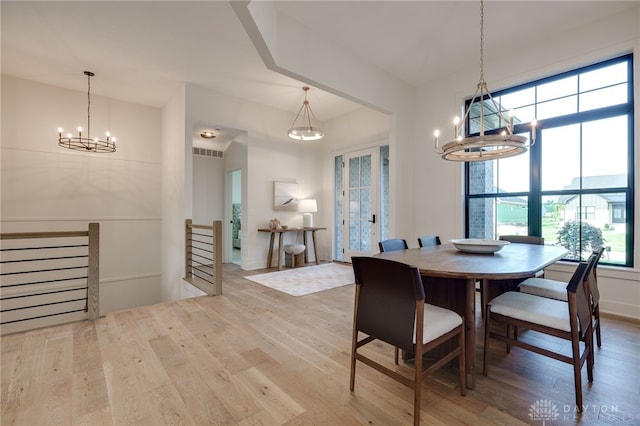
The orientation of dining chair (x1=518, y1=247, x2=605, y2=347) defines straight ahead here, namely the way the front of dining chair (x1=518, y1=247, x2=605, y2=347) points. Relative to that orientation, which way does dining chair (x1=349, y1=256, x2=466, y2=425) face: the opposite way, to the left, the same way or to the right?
to the right

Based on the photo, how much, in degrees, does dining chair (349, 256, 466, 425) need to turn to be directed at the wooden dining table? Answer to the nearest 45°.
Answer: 0° — it already faces it

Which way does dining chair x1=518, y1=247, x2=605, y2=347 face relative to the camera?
to the viewer's left

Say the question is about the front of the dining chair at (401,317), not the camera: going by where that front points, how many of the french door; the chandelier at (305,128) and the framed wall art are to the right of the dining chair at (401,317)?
0

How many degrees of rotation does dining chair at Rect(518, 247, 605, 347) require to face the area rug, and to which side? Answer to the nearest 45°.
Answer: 0° — it already faces it

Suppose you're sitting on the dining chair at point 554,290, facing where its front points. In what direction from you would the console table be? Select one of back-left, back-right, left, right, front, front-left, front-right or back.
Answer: front

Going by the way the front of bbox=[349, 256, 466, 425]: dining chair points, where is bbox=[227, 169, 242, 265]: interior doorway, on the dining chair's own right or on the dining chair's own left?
on the dining chair's own left

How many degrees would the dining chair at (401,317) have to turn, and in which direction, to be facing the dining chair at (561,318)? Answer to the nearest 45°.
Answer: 0° — it already faces it

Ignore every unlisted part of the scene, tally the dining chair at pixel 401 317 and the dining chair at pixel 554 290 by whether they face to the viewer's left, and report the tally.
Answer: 1

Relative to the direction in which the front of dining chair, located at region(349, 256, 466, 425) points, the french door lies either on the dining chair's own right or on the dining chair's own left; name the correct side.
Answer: on the dining chair's own left

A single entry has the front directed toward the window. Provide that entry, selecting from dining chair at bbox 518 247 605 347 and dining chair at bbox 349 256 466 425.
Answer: dining chair at bbox 349 256 466 425

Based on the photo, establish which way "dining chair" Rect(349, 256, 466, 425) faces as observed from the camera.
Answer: facing away from the viewer and to the right of the viewer

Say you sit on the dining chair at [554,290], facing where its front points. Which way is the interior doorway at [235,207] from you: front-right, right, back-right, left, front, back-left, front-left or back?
front

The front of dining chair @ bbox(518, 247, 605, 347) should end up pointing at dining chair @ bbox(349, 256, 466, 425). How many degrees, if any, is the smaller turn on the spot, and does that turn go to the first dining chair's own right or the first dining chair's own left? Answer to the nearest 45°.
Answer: approximately 90° to the first dining chair's own left

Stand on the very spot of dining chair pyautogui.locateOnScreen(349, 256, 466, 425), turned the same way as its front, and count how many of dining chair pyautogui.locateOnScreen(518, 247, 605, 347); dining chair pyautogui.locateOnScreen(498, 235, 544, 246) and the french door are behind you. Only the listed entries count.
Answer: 0

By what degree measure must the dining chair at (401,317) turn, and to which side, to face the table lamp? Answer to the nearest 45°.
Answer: approximately 90° to its left

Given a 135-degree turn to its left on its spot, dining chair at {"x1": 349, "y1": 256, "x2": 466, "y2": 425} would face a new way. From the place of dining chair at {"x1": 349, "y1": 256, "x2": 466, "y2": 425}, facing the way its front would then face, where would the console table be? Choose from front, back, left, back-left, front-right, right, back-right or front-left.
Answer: front-right
